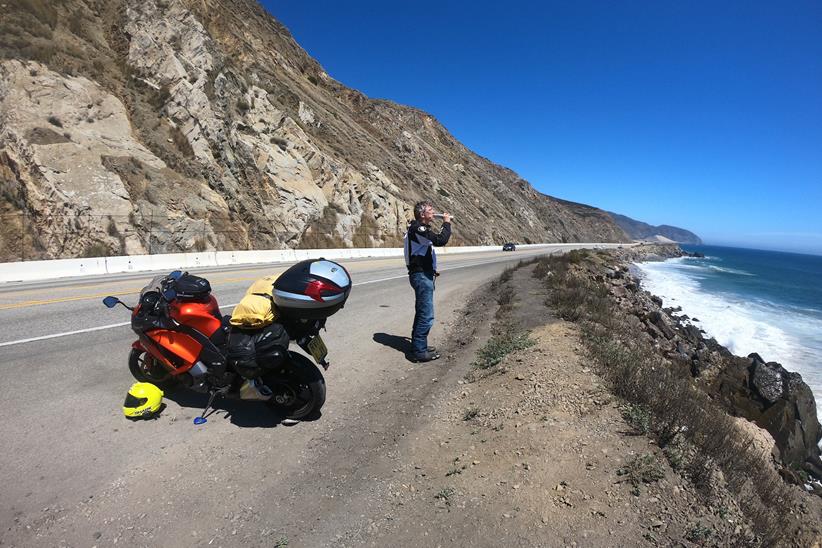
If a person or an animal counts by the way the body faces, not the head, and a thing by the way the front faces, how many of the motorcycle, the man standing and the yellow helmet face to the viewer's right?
1

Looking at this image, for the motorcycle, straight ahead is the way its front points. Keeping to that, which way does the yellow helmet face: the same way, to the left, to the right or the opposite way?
to the left

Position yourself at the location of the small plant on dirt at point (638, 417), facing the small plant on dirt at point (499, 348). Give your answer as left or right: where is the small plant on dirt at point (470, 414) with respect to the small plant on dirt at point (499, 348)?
left

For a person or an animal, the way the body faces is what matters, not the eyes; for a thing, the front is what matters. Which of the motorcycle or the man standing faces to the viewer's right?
the man standing

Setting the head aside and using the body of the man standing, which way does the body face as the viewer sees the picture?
to the viewer's right

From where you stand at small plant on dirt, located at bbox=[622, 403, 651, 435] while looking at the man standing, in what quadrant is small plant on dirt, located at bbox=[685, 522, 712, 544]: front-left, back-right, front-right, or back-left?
back-left

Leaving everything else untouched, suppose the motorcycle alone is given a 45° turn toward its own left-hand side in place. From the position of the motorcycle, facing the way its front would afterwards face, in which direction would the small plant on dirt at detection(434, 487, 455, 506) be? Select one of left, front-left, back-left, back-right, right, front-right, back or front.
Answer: back-left

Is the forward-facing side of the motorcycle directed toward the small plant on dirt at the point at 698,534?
no

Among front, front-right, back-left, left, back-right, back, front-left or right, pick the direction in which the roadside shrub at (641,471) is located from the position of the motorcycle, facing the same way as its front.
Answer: back

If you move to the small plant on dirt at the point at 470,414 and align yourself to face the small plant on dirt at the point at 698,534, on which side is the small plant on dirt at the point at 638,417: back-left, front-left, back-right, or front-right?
front-left

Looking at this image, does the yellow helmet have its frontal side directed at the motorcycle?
no

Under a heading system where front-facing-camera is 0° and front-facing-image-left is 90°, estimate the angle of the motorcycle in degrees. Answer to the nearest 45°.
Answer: approximately 135°

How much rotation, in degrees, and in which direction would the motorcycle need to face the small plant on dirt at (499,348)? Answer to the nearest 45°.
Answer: approximately 135° to its right

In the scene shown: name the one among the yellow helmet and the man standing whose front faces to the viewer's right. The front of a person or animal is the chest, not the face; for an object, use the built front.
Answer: the man standing

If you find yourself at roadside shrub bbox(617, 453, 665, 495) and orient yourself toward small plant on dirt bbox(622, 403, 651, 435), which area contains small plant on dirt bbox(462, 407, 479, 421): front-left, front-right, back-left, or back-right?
front-left

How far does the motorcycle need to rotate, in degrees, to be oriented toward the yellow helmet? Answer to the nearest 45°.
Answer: approximately 45° to its left

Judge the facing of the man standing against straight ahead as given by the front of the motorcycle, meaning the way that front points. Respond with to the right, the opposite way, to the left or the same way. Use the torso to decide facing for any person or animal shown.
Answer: the opposite way

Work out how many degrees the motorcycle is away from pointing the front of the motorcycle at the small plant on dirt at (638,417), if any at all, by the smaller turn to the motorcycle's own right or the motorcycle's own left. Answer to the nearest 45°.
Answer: approximately 180°
